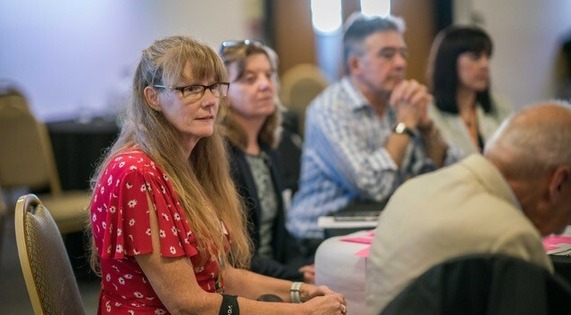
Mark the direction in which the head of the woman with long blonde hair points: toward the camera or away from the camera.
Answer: toward the camera

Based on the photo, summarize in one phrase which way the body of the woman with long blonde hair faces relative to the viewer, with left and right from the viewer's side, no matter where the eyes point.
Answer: facing the viewer and to the right of the viewer

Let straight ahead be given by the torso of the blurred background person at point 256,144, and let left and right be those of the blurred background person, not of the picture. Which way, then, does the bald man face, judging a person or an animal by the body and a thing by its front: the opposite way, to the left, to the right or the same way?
to the left

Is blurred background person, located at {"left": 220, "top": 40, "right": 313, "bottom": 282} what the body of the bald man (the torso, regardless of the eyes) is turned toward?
no

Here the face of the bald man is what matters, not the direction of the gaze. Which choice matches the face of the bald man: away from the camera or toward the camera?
away from the camera

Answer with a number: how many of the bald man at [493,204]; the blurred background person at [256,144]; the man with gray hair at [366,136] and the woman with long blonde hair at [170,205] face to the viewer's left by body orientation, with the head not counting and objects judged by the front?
0

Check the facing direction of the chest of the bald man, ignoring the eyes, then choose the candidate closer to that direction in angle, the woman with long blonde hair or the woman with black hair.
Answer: the woman with black hair

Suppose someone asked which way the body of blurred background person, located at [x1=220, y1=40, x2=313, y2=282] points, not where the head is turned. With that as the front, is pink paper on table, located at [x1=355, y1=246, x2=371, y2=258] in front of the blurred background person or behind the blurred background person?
in front

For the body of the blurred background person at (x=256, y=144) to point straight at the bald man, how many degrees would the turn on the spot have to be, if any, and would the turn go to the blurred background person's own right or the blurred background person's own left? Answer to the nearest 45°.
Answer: approximately 45° to the blurred background person's own right

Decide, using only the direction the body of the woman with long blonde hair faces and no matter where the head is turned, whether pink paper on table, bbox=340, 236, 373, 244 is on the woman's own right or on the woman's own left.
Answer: on the woman's own left

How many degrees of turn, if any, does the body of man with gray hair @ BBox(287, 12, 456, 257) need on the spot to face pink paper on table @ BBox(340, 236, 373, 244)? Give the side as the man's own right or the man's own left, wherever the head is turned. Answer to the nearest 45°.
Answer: approximately 45° to the man's own right

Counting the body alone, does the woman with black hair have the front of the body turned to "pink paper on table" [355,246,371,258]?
no

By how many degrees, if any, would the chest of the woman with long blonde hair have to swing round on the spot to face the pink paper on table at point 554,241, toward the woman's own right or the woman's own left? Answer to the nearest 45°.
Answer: approximately 45° to the woman's own left

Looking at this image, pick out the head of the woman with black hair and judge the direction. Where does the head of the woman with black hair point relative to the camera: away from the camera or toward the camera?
toward the camera

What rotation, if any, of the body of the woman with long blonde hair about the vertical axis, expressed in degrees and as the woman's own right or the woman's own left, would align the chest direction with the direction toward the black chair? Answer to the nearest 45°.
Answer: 0° — they already face it

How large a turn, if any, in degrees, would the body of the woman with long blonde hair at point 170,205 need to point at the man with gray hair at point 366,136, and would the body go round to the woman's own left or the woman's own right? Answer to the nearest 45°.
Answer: approximately 90° to the woman's own left

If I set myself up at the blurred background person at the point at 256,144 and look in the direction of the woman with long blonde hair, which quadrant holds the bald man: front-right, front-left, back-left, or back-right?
front-left

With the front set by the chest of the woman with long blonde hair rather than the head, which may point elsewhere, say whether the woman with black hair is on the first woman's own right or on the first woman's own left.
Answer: on the first woman's own left

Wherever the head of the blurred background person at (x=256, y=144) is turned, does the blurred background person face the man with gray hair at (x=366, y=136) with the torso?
no

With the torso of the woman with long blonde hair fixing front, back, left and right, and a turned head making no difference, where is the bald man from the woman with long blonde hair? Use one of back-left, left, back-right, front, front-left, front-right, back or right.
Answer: front

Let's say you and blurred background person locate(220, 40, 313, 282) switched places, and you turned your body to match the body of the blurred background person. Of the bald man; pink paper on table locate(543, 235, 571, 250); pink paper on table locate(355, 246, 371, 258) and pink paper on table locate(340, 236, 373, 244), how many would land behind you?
0

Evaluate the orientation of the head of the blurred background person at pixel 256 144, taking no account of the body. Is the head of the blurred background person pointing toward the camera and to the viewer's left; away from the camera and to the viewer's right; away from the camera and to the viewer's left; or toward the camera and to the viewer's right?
toward the camera and to the viewer's right
